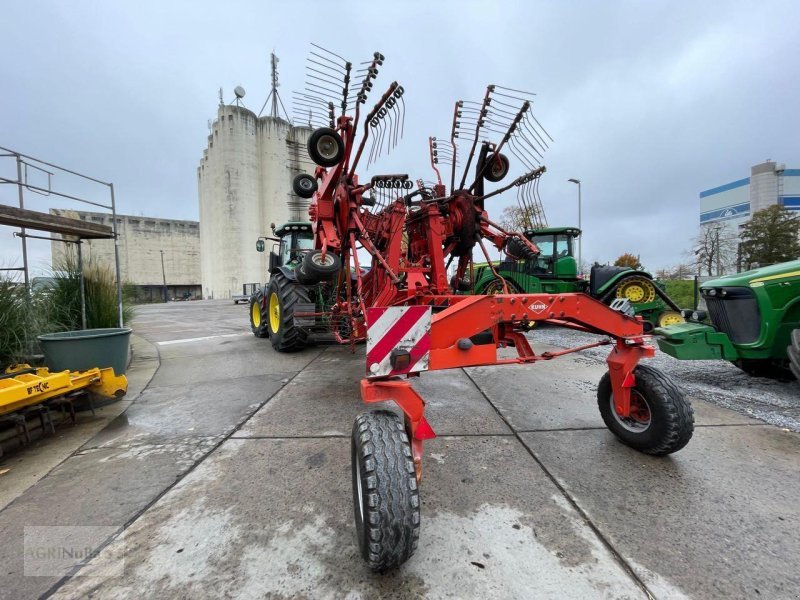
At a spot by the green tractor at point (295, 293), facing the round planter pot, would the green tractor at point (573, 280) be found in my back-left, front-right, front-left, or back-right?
back-left

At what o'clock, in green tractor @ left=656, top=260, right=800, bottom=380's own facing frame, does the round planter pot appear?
The round planter pot is roughly at 12 o'clock from the green tractor.

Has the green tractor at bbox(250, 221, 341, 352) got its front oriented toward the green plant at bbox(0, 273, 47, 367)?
no

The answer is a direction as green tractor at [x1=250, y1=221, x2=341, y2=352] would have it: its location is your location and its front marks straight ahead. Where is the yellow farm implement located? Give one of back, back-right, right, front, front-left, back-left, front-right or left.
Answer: left

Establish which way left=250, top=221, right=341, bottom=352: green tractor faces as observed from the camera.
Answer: facing away from the viewer and to the left of the viewer

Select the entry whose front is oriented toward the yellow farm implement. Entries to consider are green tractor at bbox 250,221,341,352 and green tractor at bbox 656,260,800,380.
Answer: green tractor at bbox 656,260,800,380

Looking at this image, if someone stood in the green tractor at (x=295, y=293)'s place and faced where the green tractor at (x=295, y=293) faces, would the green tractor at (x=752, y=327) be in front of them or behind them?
behind

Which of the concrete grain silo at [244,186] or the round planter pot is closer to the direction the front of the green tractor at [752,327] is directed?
the round planter pot

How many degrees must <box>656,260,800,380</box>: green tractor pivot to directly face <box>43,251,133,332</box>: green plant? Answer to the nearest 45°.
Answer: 0° — it already faces it

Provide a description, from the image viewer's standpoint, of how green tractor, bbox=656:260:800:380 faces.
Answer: facing the viewer and to the left of the viewer

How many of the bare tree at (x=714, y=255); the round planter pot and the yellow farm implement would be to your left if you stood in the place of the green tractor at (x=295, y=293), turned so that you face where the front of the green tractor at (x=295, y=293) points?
2
